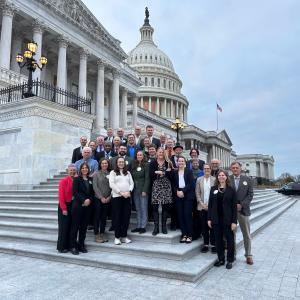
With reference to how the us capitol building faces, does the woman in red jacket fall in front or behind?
in front

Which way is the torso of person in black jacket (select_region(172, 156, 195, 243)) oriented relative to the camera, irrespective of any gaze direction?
toward the camera

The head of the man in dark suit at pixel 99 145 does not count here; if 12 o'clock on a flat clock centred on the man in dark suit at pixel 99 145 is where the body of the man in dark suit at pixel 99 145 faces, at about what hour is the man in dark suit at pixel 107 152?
the man in dark suit at pixel 107 152 is roughly at 11 o'clock from the man in dark suit at pixel 99 145.

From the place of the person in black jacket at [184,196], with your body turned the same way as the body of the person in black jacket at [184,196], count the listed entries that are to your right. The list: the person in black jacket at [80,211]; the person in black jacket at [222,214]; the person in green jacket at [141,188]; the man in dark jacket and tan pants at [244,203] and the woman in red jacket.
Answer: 3

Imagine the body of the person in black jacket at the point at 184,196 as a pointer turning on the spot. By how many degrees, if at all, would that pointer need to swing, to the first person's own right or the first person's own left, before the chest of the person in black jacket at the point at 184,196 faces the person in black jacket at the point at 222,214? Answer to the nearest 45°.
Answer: approximately 45° to the first person's own left

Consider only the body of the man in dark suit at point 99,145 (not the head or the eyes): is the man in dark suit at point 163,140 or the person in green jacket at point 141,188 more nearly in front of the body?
the person in green jacket

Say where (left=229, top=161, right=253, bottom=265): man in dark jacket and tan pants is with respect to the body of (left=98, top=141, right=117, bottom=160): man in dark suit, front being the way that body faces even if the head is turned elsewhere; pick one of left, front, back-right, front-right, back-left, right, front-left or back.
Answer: front-left

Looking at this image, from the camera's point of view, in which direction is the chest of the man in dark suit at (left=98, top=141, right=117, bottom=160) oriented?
toward the camera

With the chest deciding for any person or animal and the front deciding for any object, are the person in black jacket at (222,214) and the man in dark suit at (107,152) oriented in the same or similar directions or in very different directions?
same or similar directions

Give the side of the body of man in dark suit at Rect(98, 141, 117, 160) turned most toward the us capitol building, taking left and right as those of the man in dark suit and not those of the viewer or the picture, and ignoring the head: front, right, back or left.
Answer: back

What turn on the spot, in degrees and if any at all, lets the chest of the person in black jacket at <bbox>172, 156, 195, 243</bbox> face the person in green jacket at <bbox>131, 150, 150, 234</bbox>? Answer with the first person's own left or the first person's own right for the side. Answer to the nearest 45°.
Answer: approximately 90° to the first person's own right

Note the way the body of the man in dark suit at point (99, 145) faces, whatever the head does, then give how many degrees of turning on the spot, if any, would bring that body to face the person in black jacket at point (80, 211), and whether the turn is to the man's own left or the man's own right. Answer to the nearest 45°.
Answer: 0° — they already face them

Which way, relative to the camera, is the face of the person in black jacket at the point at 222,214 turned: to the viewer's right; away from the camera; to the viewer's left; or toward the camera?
toward the camera

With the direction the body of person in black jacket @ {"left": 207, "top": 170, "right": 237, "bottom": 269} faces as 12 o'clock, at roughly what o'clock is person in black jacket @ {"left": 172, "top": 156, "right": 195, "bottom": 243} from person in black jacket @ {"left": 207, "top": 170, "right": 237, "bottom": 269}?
person in black jacket @ {"left": 172, "top": 156, "right": 195, "bottom": 243} is roughly at 4 o'clock from person in black jacket @ {"left": 207, "top": 170, "right": 237, "bottom": 269}.

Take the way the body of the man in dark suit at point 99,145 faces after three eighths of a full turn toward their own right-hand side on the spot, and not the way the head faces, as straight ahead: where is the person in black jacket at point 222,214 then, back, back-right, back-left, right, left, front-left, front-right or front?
back

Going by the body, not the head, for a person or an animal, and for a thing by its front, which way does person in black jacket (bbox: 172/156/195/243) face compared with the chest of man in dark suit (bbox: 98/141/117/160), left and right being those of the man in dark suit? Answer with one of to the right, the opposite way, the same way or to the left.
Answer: the same way

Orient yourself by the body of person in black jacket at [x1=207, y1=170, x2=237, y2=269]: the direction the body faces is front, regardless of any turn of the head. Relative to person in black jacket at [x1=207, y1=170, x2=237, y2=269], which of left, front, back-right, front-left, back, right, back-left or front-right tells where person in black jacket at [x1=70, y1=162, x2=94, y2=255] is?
right

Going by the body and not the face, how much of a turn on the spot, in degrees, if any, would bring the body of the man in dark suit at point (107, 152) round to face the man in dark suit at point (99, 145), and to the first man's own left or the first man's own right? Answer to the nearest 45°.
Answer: approximately 135° to the first man's own right

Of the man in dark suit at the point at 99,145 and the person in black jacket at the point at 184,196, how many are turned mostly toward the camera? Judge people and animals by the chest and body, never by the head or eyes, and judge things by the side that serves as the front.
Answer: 2

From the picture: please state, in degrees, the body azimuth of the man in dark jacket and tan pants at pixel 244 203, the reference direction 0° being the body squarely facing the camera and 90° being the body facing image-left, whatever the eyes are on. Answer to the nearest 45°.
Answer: approximately 45°
